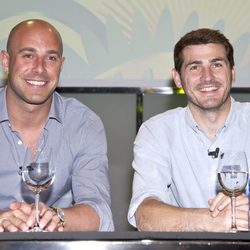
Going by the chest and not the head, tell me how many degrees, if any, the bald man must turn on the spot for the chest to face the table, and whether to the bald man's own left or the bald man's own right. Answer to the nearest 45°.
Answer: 0° — they already face it

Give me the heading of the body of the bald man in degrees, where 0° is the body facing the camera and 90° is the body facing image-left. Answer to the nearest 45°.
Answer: approximately 0°

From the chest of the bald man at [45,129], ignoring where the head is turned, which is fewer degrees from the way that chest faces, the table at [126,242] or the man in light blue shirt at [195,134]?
the table

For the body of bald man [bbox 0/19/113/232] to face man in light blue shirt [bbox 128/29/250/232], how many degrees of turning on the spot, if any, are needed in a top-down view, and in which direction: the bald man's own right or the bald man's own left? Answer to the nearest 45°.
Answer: approximately 90° to the bald man's own left
